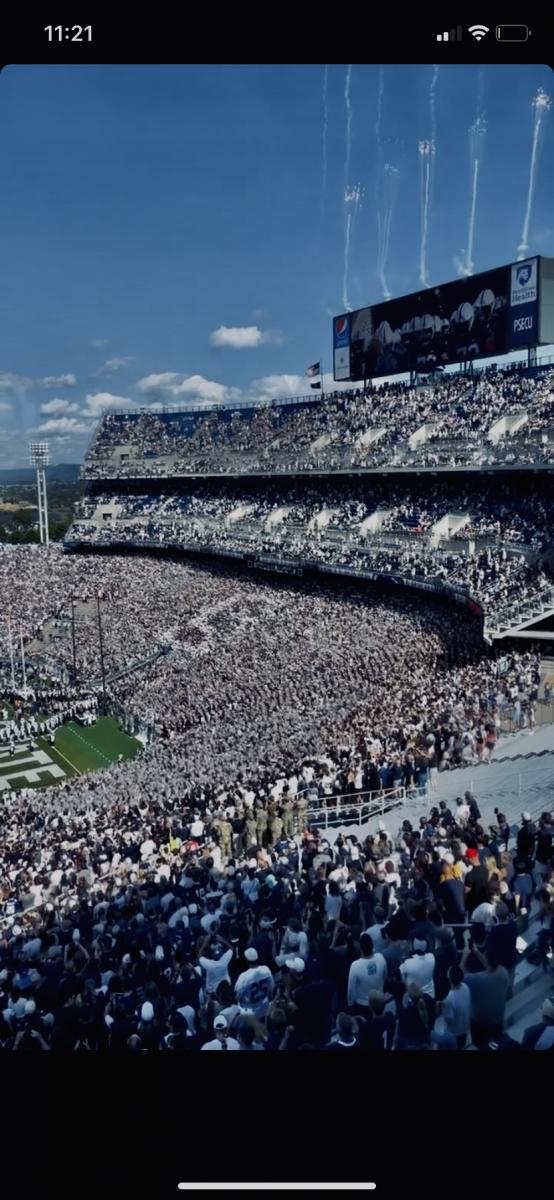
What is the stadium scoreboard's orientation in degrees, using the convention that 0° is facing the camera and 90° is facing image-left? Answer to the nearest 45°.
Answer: approximately 45°

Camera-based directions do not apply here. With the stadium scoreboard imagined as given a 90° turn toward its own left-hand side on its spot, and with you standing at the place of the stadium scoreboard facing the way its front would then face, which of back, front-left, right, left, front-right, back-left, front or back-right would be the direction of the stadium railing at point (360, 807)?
front-right

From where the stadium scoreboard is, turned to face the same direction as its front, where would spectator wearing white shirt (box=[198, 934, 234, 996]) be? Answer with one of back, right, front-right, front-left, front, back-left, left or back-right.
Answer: front-left

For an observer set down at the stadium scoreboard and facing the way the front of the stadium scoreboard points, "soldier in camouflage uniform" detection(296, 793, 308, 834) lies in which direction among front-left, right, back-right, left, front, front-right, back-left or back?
front-left

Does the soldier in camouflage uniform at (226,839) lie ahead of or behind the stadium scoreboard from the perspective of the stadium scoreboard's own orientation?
ahead

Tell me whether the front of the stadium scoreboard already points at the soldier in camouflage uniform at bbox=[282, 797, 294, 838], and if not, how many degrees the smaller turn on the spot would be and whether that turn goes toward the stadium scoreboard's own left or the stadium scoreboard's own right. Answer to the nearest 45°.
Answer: approximately 45° to the stadium scoreboard's own left

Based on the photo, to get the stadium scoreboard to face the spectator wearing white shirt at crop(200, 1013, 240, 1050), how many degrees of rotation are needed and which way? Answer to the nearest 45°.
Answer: approximately 45° to its left
